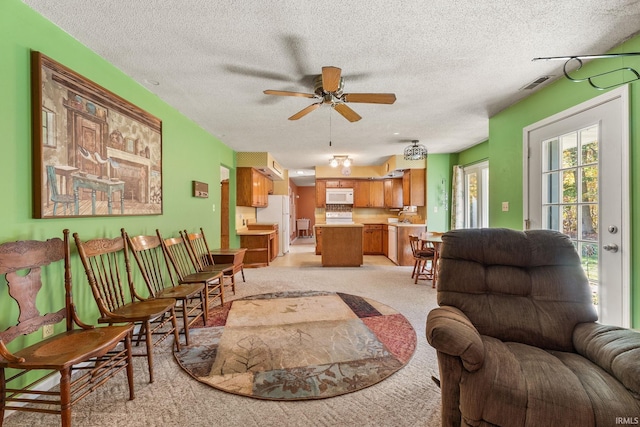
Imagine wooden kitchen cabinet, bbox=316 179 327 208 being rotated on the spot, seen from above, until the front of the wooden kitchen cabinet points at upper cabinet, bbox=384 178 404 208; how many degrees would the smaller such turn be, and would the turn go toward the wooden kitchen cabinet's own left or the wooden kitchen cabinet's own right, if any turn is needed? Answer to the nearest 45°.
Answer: approximately 90° to the wooden kitchen cabinet's own left

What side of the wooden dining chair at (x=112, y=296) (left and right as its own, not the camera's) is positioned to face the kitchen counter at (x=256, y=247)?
left

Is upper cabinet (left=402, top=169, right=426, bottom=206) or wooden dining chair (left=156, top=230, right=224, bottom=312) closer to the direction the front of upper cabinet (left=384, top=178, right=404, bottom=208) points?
the wooden dining chair

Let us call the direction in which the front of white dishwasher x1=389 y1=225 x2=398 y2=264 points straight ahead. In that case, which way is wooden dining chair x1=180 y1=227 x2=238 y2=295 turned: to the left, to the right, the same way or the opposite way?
the opposite way

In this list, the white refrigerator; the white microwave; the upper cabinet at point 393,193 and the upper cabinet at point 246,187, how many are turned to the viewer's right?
2

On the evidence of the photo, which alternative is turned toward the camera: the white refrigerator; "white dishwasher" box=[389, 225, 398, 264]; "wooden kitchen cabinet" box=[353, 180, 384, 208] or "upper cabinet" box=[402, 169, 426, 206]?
the wooden kitchen cabinet

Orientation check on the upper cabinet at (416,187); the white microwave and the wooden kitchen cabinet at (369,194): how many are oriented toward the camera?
2

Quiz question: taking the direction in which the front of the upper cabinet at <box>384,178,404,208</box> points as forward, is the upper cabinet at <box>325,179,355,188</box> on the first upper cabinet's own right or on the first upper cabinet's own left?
on the first upper cabinet's own right

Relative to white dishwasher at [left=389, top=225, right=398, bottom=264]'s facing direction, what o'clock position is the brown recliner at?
The brown recliner is roughly at 9 o'clock from the white dishwasher.
